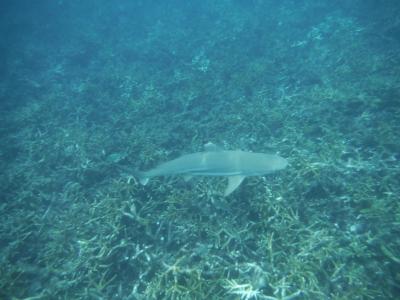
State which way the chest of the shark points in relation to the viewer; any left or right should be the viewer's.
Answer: facing to the right of the viewer
